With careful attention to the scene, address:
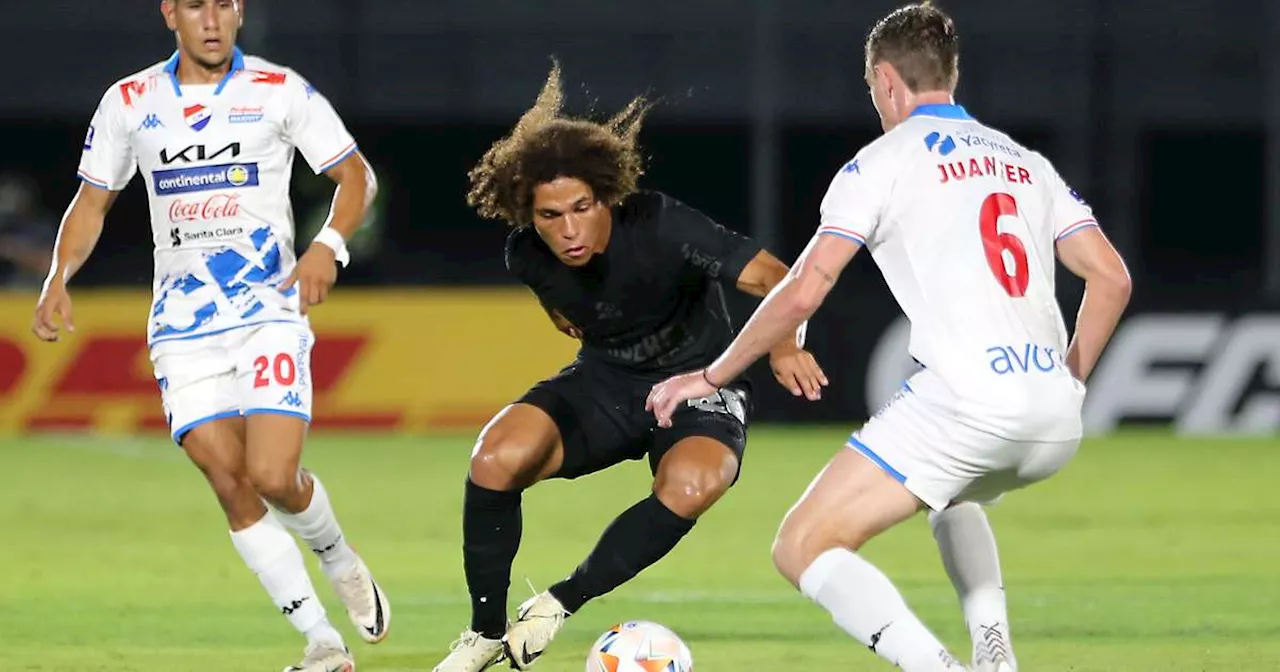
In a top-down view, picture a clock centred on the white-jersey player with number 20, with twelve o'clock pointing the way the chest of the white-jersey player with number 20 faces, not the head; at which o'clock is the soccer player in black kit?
The soccer player in black kit is roughly at 10 o'clock from the white-jersey player with number 20.

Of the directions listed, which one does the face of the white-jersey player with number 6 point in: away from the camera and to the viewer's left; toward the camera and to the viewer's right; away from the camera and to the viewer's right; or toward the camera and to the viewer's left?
away from the camera and to the viewer's left

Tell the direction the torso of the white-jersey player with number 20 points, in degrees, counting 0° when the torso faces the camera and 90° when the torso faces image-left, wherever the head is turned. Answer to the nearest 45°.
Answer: approximately 0°

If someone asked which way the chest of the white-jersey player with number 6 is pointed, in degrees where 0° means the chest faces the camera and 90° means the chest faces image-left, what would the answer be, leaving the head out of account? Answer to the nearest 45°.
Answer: approximately 135°

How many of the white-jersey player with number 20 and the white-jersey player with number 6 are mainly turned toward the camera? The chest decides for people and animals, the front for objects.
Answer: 1

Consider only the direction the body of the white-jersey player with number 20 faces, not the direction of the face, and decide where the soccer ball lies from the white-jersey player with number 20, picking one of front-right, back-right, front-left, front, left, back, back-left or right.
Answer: front-left

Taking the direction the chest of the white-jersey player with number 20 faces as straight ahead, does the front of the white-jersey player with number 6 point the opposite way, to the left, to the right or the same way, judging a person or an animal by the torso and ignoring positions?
the opposite way

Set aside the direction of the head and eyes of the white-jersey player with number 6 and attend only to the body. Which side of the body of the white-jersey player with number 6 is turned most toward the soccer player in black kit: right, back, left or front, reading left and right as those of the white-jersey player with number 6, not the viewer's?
front
